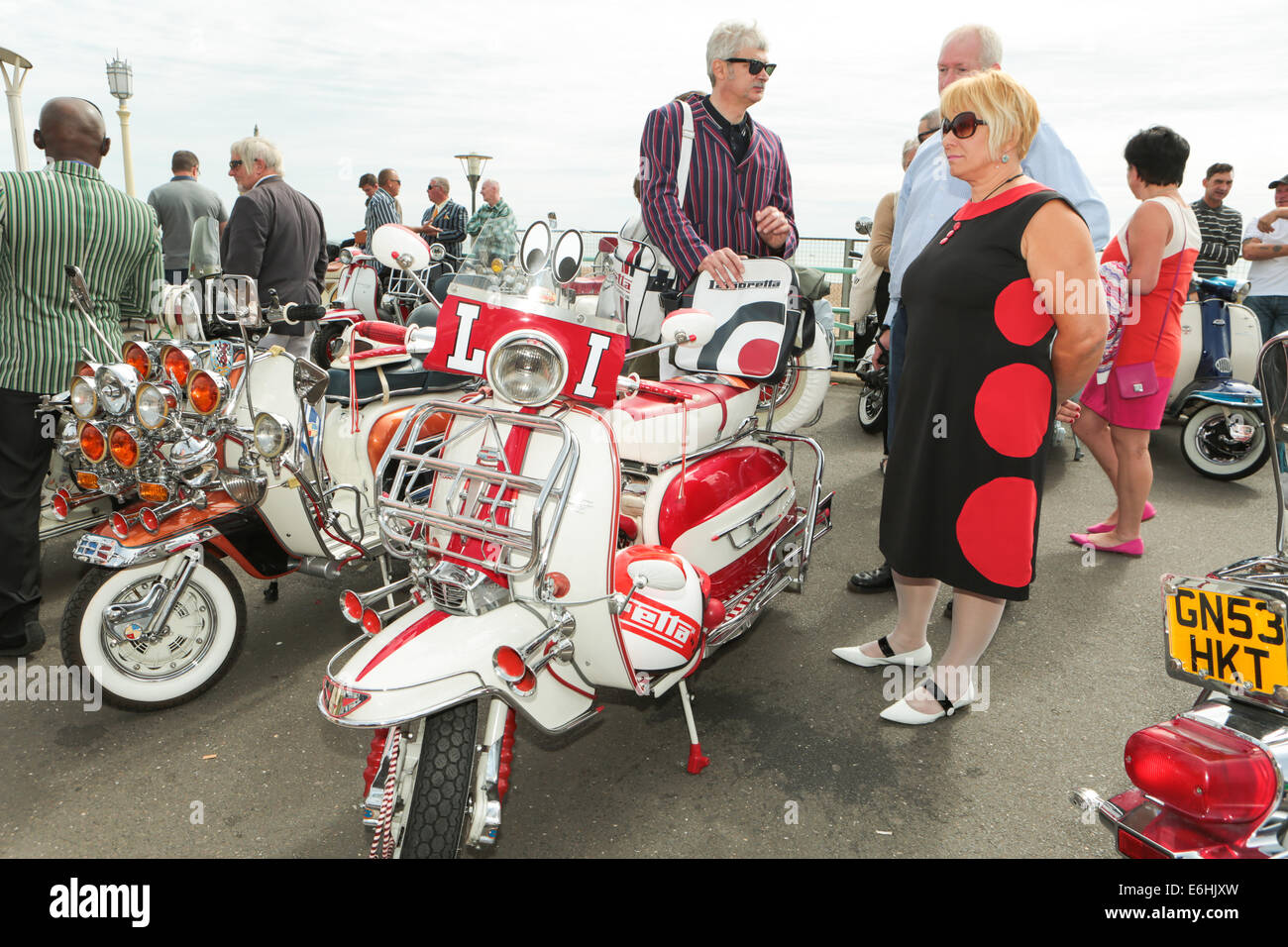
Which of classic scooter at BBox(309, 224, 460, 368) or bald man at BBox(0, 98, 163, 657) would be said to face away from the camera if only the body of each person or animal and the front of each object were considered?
the bald man

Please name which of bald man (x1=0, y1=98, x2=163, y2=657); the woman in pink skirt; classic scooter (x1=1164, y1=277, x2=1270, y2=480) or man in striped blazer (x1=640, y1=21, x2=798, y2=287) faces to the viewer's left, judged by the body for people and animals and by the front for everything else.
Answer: the woman in pink skirt

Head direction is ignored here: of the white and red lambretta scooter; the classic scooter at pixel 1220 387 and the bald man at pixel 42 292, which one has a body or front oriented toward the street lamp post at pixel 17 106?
the bald man

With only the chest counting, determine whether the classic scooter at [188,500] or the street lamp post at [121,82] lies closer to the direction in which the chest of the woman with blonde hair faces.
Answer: the classic scooter

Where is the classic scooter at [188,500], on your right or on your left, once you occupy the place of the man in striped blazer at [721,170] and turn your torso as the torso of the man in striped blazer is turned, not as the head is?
on your right

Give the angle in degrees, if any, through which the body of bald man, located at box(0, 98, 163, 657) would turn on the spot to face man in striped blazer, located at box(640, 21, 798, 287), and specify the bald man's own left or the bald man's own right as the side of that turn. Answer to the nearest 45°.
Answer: approximately 90° to the bald man's own right

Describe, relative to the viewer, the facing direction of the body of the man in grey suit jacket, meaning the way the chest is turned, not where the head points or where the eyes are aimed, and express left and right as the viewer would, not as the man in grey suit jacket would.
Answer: facing away from the viewer and to the left of the viewer

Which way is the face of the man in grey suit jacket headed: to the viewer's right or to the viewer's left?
to the viewer's left

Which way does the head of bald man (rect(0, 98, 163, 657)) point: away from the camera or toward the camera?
away from the camera

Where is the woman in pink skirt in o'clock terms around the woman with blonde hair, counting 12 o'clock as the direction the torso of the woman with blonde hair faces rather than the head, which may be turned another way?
The woman in pink skirt is roughly at 5 o'clock from the woman with blonde hair.

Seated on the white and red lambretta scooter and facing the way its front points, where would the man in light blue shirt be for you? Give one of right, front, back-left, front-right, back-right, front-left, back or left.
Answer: back

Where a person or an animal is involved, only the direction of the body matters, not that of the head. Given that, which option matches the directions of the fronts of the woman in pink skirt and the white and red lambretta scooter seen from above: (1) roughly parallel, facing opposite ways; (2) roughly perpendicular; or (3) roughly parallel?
roughly perpendicular

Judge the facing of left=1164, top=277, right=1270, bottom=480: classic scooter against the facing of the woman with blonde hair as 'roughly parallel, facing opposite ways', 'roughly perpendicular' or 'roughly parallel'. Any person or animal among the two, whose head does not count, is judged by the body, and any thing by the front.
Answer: roughly perpendicular

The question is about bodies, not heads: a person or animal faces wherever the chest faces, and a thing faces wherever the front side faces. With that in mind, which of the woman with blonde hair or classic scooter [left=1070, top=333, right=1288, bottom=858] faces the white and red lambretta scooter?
the woman with blonde hair

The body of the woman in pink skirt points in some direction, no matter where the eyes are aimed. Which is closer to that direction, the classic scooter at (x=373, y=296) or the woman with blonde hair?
the classic scooter
